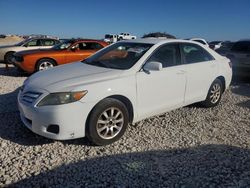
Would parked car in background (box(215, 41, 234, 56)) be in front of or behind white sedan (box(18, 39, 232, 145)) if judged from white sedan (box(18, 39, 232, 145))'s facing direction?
behind

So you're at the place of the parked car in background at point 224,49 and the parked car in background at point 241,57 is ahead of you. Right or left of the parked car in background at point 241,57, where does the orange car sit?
right

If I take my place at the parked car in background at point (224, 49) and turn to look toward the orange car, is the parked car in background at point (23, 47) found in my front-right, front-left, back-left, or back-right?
front-right

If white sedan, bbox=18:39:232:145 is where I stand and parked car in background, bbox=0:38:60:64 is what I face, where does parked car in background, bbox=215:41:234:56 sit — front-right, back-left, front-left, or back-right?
front-right

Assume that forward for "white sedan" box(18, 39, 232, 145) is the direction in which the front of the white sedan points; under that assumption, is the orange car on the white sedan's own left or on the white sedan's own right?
on the white sedan's own right

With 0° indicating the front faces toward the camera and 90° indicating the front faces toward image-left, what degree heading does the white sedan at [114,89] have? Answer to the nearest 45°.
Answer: approximately 45°

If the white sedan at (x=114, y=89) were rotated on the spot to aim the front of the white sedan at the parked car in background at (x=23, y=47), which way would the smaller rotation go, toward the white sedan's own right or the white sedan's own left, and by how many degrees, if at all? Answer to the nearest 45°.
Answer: approximately 90° to the white sedan's own right

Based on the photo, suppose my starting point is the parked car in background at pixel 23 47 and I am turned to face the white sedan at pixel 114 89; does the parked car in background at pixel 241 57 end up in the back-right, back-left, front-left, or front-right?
front-left

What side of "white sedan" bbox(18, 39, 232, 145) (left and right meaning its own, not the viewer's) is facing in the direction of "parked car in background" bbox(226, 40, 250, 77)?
back

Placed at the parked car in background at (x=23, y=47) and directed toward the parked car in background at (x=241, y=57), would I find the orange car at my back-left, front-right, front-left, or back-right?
front-right

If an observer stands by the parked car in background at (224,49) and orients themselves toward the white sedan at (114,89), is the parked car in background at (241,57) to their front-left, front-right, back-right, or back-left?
front-left
